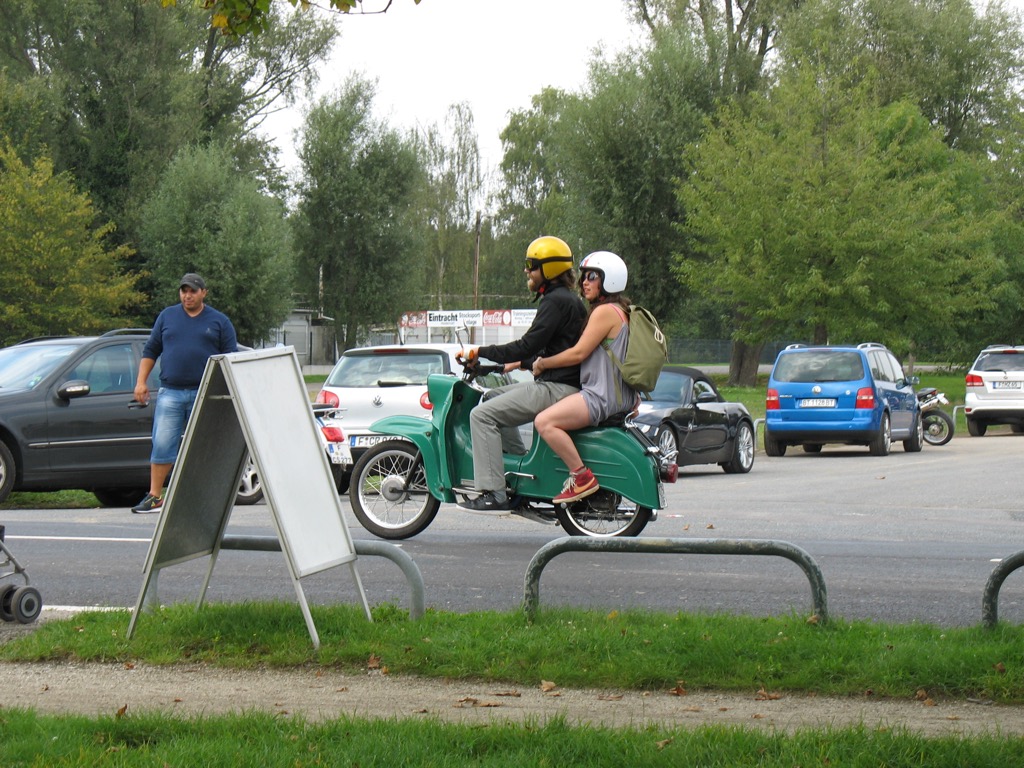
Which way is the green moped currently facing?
to the viewer's left

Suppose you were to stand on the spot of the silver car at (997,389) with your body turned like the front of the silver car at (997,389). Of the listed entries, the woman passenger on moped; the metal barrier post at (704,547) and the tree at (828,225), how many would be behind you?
2

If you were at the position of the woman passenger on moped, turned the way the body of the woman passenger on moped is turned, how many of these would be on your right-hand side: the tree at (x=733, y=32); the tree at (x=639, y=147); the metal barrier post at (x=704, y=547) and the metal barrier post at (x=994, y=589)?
2

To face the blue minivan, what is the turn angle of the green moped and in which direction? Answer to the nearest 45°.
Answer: approximately 135° to its right

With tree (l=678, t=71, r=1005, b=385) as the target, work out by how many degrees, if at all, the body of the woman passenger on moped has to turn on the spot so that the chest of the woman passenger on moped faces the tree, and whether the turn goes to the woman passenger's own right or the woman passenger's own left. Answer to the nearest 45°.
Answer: approximately 90° to the woman passenger's own right

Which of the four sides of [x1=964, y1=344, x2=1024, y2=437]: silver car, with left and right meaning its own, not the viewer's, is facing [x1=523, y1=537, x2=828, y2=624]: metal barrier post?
back

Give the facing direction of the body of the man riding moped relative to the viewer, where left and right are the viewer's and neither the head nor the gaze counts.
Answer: facing to the left of the viewer

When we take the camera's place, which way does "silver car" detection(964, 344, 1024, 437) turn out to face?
facing away from the viewer

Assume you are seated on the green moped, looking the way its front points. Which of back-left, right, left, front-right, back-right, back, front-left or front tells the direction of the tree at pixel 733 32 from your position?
right

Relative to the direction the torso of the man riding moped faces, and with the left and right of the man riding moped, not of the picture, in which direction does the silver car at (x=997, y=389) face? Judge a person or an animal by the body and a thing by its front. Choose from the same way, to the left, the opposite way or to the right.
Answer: to the right

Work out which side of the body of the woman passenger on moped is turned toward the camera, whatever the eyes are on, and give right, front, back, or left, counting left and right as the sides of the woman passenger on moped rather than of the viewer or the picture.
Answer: left

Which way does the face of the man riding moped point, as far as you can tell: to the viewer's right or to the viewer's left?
to the viewer's left

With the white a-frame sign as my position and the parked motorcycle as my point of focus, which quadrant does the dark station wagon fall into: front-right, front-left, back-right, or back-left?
front-left

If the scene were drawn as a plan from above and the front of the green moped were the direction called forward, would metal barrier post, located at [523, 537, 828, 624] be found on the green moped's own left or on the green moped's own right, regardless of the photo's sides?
on the green moped's own left

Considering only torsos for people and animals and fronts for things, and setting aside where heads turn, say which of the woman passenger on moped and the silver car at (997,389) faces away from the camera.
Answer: the silver car
